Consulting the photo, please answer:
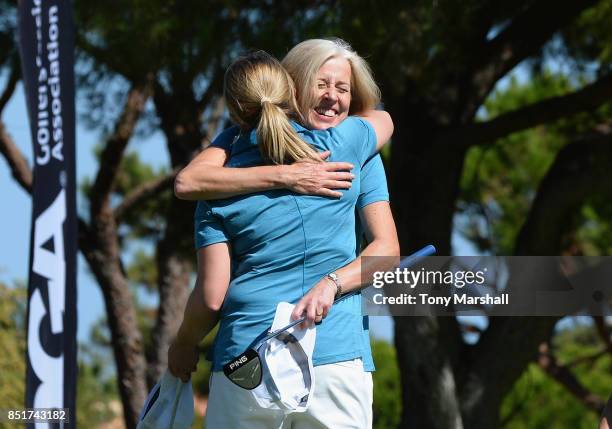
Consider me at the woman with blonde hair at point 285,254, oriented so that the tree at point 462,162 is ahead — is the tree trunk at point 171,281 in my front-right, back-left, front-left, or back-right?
front-left

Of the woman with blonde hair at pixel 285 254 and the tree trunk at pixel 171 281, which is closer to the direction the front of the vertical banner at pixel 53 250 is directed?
the woman with blonde hair

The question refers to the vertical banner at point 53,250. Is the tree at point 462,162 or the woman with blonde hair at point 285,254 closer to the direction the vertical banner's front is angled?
the woman with blonde hair

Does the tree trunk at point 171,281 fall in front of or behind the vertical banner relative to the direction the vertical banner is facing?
behind

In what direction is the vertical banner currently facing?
toward the camera

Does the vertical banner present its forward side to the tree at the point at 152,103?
no

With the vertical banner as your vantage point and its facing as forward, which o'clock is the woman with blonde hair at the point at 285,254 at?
The woman with blonde hair is roughly at 11 o'clock from the vertical banner.

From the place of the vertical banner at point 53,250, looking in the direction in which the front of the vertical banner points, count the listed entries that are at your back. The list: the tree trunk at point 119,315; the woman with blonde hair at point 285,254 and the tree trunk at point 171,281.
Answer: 2

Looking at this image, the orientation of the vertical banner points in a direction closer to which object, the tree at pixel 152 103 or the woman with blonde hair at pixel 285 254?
the woman with blonde hair

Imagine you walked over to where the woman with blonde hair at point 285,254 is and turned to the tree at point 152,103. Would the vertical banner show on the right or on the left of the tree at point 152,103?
left

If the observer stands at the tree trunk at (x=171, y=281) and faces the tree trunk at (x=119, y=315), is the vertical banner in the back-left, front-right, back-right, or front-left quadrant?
front-left

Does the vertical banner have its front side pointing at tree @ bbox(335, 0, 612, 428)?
no

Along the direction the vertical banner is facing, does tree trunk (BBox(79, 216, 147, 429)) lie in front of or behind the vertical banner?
behind

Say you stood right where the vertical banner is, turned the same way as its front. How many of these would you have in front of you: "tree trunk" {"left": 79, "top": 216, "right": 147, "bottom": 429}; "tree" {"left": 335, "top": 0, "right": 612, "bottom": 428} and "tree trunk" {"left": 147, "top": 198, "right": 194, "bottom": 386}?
0
